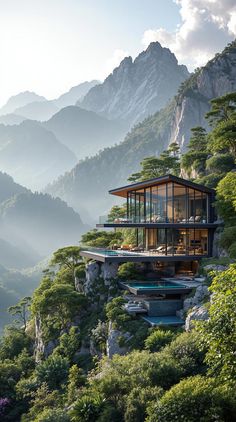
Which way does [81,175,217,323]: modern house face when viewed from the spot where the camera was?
facing the viewer and to the left of the viewer

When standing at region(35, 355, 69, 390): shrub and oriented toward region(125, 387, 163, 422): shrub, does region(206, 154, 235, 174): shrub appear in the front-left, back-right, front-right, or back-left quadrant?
back-left

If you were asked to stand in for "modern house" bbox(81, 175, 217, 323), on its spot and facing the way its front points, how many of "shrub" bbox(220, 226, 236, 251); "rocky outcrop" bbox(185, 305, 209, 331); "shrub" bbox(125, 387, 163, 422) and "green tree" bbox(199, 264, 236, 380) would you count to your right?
0

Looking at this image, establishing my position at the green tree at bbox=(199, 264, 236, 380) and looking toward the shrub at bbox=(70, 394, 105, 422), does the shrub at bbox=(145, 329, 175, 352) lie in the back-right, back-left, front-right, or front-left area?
front-right

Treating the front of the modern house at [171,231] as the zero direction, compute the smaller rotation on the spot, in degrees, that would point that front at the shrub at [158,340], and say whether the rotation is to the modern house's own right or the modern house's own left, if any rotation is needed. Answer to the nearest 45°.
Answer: approximately 45° to the modern house's own left

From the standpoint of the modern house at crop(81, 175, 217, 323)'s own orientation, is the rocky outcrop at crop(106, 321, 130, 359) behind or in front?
in front

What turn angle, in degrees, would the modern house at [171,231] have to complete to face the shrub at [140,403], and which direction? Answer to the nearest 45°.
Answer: approximately 45° to its left

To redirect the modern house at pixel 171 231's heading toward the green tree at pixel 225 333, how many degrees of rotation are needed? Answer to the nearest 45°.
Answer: approximately 45° to its left

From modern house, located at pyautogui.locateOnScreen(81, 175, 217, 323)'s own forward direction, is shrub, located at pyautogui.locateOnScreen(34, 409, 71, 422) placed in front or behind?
in front

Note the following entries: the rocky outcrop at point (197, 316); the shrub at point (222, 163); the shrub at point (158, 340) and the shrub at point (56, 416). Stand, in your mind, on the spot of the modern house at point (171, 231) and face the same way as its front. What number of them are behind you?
1

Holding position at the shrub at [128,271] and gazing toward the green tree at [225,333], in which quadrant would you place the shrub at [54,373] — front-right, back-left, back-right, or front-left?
front-right

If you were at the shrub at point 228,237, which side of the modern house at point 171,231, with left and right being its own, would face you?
left
